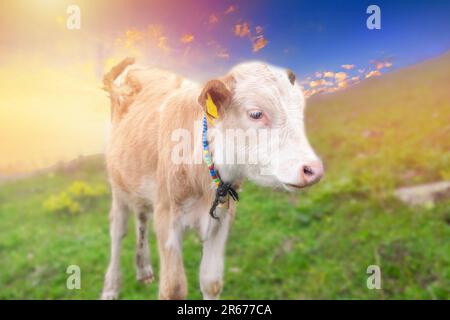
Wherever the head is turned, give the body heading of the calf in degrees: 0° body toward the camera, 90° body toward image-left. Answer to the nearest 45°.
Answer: approximately 315°
